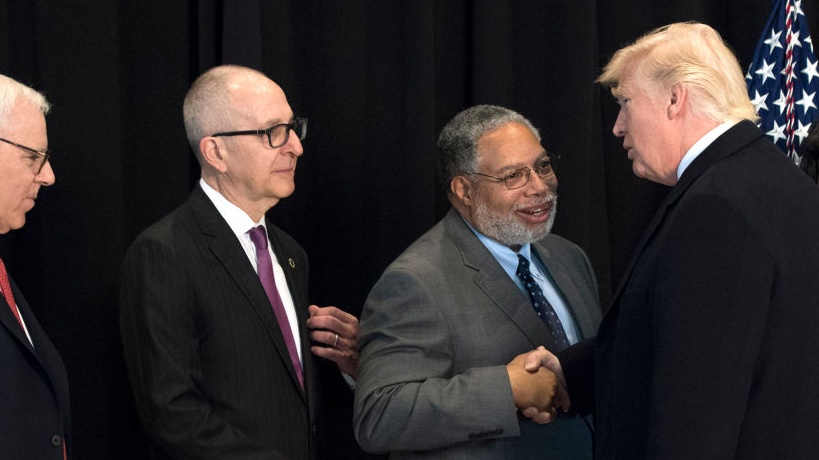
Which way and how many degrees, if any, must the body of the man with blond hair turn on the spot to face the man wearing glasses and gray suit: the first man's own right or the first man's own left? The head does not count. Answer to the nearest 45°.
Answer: approximately 45° to the first man's own right

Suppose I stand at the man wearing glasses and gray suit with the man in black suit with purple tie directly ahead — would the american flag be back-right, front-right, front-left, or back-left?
back-right

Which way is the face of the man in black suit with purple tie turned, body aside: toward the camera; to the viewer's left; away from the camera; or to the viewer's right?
to the viewer's right

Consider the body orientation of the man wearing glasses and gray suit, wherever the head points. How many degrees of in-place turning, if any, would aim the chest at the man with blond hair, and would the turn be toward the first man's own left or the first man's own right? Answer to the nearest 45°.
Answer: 0° — they already face them

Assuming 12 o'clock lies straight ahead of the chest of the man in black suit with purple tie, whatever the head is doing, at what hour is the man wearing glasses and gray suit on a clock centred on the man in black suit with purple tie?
The man wearing glasses and gray suit is roughly at 11 o'clock from the man in black suit with purple tie.

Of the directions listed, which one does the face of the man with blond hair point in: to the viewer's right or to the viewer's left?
to the viewer's left

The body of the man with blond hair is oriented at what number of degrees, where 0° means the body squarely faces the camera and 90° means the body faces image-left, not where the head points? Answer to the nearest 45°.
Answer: approximately 90°

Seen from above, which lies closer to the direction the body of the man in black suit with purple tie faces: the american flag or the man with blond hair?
the man with blond hair

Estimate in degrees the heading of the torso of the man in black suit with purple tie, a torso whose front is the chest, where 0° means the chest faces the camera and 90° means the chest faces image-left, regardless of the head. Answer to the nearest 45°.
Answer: approximately 315°

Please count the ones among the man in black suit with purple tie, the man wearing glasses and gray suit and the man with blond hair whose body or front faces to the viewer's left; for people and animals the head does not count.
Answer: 1

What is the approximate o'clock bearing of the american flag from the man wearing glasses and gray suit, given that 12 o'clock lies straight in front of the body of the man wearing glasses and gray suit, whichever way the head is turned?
The american flag is roughly at 9 o'clock from the man wearing glasses and gray suit.

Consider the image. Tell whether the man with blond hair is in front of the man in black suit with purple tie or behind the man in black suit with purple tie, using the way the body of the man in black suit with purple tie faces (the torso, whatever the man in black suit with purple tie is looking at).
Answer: in front

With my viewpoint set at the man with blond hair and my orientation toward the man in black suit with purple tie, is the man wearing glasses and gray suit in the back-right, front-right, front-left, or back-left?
front-right

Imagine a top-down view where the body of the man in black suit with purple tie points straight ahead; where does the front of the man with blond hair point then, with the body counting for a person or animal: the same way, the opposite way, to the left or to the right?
the opposite way

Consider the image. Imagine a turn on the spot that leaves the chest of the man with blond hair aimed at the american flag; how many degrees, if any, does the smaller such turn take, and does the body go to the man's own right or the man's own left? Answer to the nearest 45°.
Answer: approximately 90° to the man's own right

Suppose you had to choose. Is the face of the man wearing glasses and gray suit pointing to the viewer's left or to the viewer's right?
to the viewer's right
